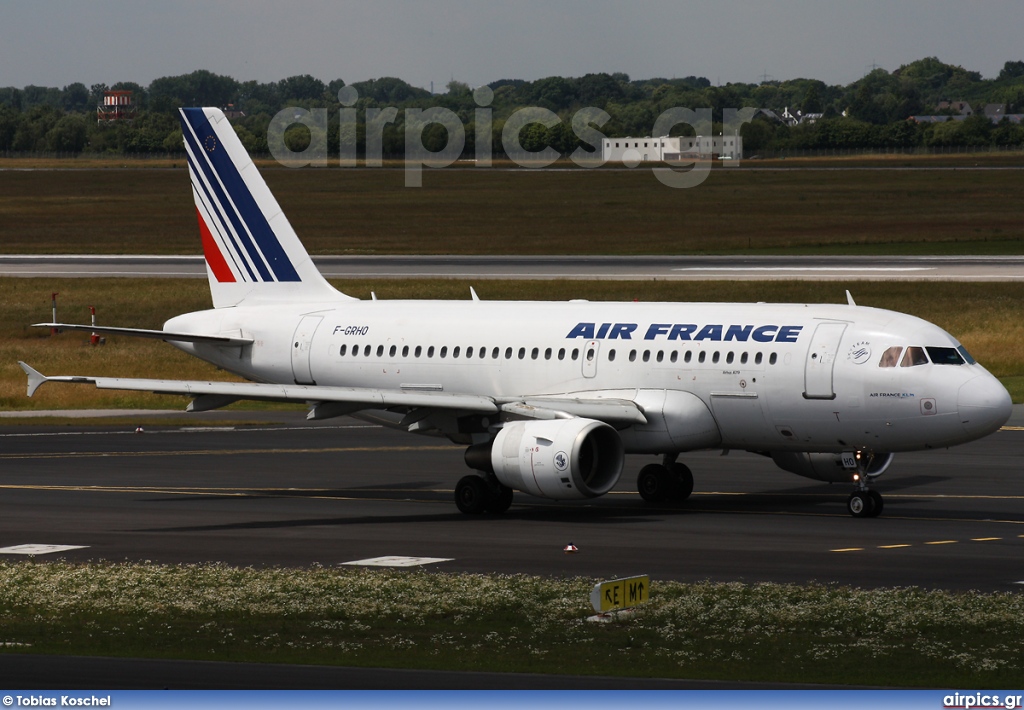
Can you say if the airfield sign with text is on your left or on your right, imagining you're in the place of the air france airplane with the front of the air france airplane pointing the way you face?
on your right

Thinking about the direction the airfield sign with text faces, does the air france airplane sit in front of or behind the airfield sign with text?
behind

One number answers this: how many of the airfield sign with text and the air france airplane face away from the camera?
0

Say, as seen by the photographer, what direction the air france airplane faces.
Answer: facing the viewer and to the right of the viewer
